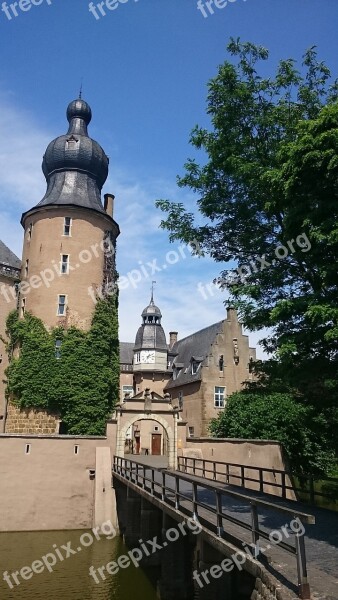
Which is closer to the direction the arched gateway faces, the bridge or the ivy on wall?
the bridge

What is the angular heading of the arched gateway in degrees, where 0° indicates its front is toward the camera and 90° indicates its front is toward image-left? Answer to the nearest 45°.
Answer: approximately 0°

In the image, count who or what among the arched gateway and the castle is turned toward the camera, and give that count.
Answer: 2

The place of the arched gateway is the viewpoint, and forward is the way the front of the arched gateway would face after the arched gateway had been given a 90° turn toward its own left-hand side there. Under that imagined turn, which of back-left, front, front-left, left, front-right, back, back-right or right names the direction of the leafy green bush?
front

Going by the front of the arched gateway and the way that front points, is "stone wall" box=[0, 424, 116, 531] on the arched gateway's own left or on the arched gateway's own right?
on the arched gateway's own right

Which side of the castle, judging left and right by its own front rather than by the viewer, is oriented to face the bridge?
front

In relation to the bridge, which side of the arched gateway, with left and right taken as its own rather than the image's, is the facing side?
front

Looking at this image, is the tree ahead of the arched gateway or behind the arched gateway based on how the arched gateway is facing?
ahead

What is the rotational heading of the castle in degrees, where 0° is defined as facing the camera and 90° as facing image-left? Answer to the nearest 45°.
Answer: approximately 0°

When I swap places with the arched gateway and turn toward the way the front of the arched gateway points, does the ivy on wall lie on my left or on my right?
on my right
